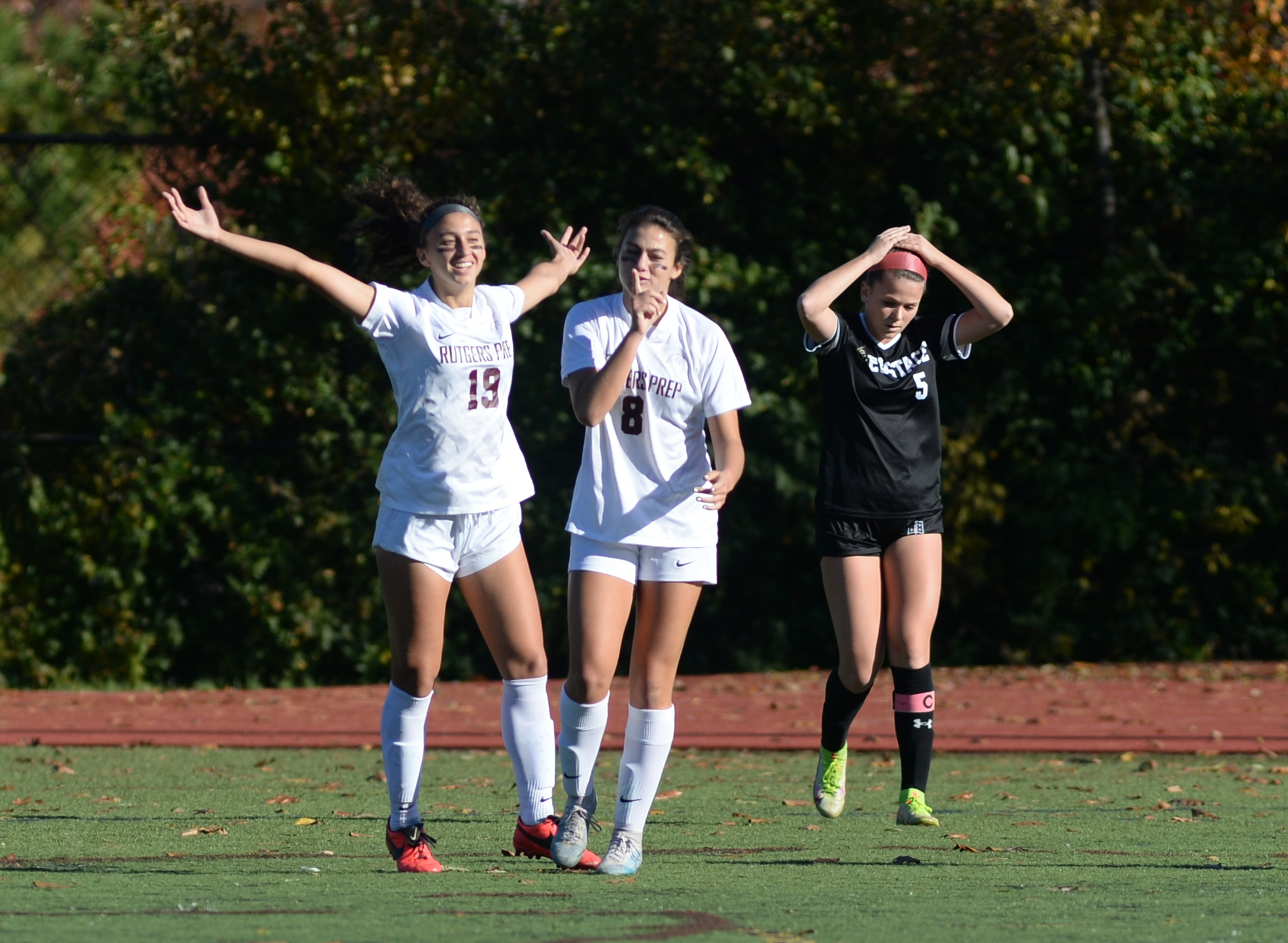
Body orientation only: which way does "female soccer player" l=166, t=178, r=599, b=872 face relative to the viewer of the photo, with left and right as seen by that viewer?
facing the viewer and to the right of the viewer

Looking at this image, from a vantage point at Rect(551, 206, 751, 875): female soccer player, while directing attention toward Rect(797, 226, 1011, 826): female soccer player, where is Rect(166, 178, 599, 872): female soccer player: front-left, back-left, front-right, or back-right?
back-left

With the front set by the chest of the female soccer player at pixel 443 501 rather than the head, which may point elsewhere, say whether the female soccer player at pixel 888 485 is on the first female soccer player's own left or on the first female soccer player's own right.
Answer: on the first female soccer player's own left
